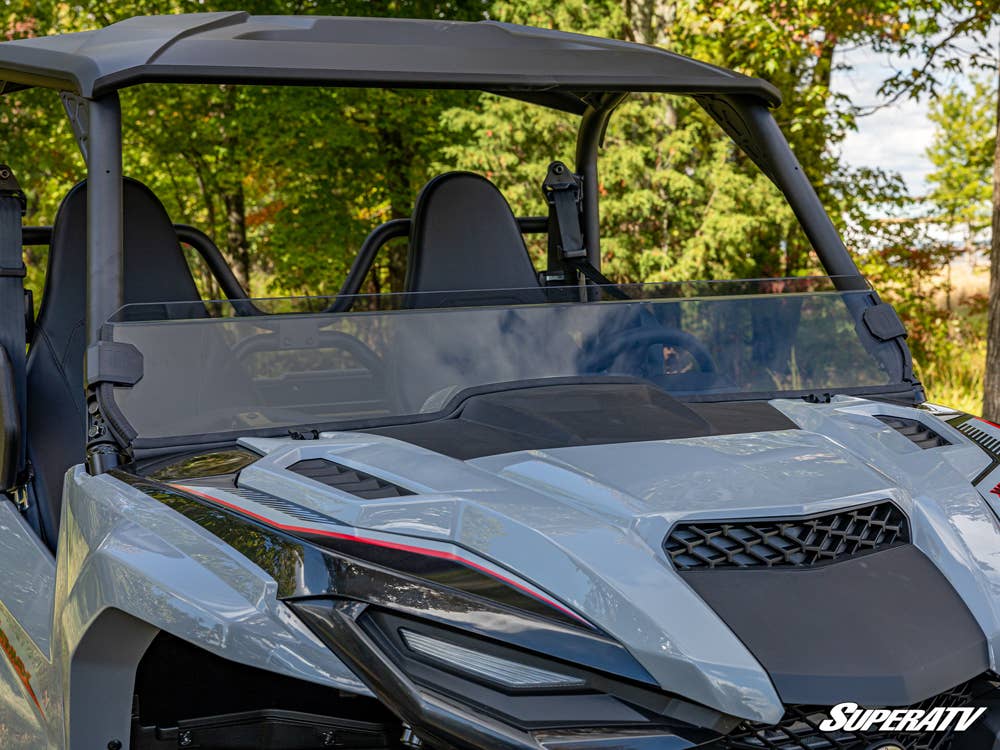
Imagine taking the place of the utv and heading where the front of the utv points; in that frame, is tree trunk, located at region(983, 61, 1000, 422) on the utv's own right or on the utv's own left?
on the utv's own left

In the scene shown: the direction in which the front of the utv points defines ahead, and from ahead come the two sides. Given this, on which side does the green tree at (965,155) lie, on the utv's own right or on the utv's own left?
on the utv's own left
